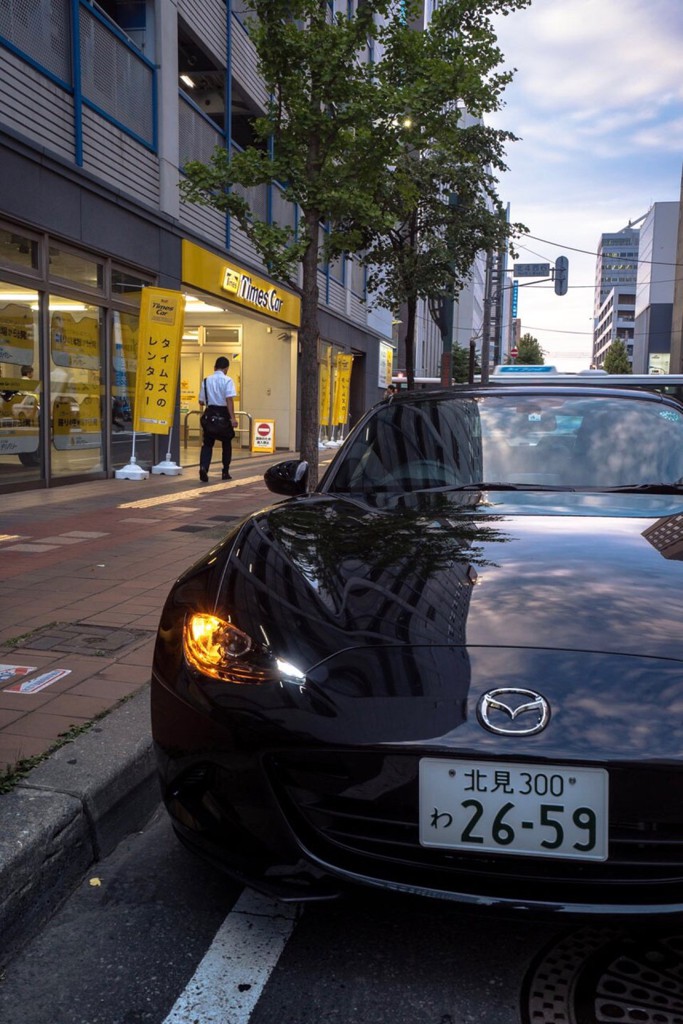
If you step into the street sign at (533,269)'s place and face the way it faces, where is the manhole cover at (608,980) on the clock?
The manhole cover is roughly at 12 o'clock from the street sign.

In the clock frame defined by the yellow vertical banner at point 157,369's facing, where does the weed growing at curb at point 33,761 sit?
The weed growing at curb is roughly at 12 o'clock from the yellow vertical banner.

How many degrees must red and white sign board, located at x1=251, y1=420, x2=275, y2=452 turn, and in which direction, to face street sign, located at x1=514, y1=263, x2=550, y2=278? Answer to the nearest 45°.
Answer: approximately 135° to its left

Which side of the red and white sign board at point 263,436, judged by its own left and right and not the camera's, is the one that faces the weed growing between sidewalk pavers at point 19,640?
front

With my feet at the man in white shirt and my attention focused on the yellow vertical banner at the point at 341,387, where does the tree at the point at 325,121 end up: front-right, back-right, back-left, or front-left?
back-right

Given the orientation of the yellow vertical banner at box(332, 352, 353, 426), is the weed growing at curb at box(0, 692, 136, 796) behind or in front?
in front

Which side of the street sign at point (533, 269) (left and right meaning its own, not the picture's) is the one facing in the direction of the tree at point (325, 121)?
front

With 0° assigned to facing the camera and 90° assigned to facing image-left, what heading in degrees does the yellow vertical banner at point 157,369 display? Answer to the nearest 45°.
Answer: approximately 0°

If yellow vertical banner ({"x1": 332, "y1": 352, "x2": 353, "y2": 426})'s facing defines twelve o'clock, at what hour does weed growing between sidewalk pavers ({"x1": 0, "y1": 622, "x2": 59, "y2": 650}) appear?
The weed growing between sidewalk pavers is roughly at 12 o'clock from the yellow vertical banner.

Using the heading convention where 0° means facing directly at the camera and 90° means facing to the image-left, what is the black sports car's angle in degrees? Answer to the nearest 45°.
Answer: approximately 0°

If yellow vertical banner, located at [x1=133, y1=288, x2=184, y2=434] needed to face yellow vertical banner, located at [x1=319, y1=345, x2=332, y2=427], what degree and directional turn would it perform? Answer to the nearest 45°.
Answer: approximately 180°

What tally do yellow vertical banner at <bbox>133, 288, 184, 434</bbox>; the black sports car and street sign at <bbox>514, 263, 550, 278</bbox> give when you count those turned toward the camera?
3

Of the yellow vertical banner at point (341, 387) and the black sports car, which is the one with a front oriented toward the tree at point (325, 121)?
the yellow vertical banner

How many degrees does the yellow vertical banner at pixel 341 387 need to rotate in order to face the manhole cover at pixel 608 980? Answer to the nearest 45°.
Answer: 0° — it already faces it

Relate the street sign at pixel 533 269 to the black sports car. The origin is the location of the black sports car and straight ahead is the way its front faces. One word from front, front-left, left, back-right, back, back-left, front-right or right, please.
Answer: back

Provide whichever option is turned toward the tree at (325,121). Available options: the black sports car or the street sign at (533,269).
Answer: the street sign
